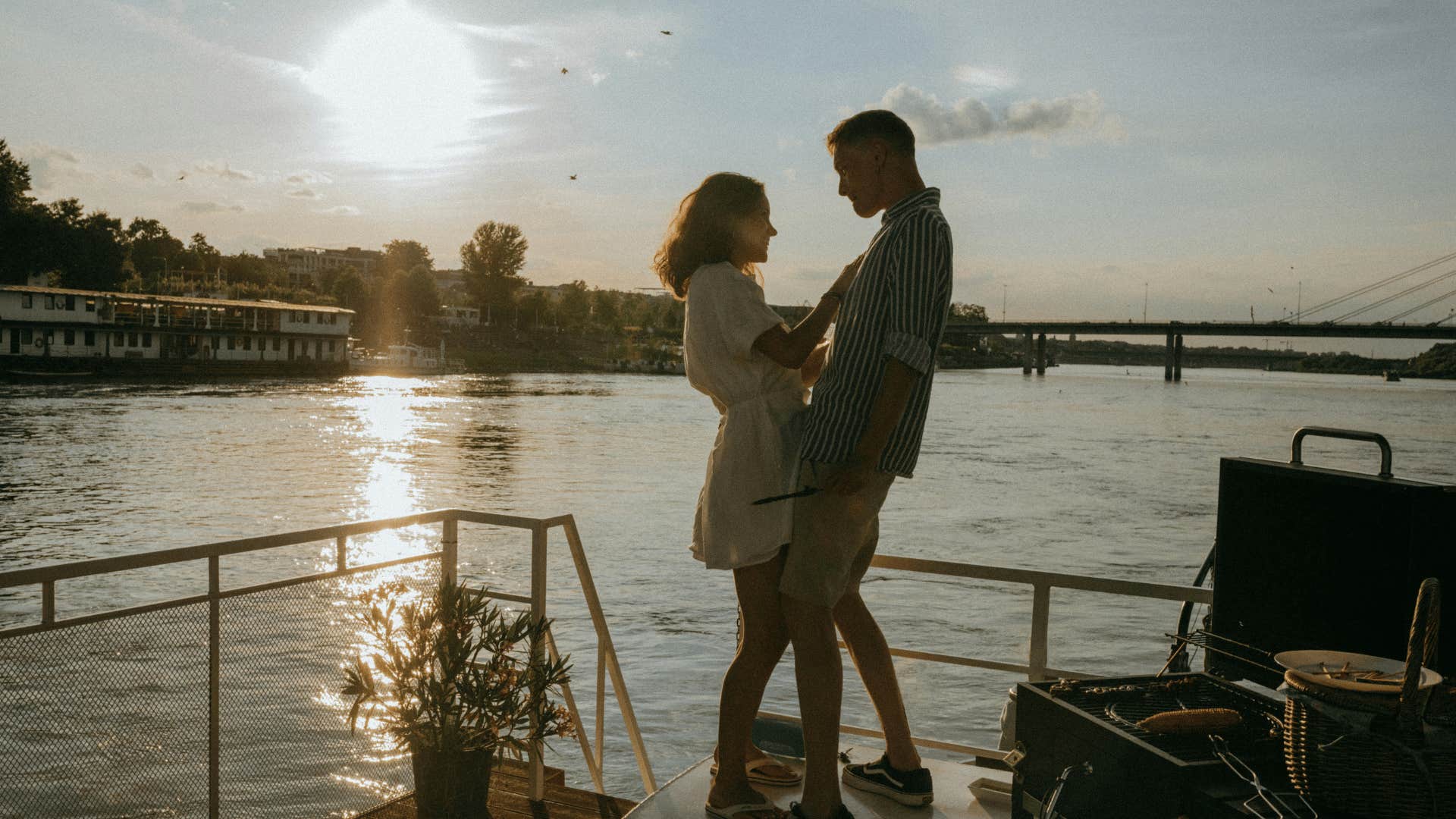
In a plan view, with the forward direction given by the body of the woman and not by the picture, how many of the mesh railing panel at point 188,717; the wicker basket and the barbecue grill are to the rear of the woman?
1

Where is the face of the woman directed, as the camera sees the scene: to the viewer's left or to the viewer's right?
to the viewer's right

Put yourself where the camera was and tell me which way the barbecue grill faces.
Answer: facing the viewer and to the left of the viewer

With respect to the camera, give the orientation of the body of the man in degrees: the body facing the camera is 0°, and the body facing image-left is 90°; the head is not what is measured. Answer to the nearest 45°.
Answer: approximately 90°

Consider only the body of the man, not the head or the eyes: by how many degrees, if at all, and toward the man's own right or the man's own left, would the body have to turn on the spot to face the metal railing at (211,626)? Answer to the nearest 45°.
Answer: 0° — they already face it

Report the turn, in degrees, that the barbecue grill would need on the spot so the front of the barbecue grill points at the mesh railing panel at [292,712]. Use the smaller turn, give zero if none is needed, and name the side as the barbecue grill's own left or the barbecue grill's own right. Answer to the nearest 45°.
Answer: approximately 45° to the barbecue grill's own right

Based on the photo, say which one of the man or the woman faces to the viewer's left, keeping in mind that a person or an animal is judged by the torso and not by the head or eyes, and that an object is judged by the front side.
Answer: the man

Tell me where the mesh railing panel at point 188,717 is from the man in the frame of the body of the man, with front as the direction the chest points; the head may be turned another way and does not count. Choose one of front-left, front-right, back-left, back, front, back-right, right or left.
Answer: front

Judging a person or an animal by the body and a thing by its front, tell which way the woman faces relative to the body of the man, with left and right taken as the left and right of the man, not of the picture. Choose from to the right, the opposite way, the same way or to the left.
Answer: the opposite way

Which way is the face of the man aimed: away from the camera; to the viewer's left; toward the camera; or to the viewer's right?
to the viewer's left

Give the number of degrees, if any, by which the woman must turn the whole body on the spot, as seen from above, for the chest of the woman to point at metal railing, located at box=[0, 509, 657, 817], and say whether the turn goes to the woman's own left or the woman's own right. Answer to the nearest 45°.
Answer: approximately 180°

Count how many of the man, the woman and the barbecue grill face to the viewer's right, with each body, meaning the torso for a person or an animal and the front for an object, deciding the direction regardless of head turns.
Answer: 1

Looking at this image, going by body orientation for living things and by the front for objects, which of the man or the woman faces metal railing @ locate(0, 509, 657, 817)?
the man

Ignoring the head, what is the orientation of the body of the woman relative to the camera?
to the viewer's right

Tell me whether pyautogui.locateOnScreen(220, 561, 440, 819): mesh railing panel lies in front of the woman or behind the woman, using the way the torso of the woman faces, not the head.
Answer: behind

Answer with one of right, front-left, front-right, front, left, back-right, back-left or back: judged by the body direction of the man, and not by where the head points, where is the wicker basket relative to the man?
back-left
